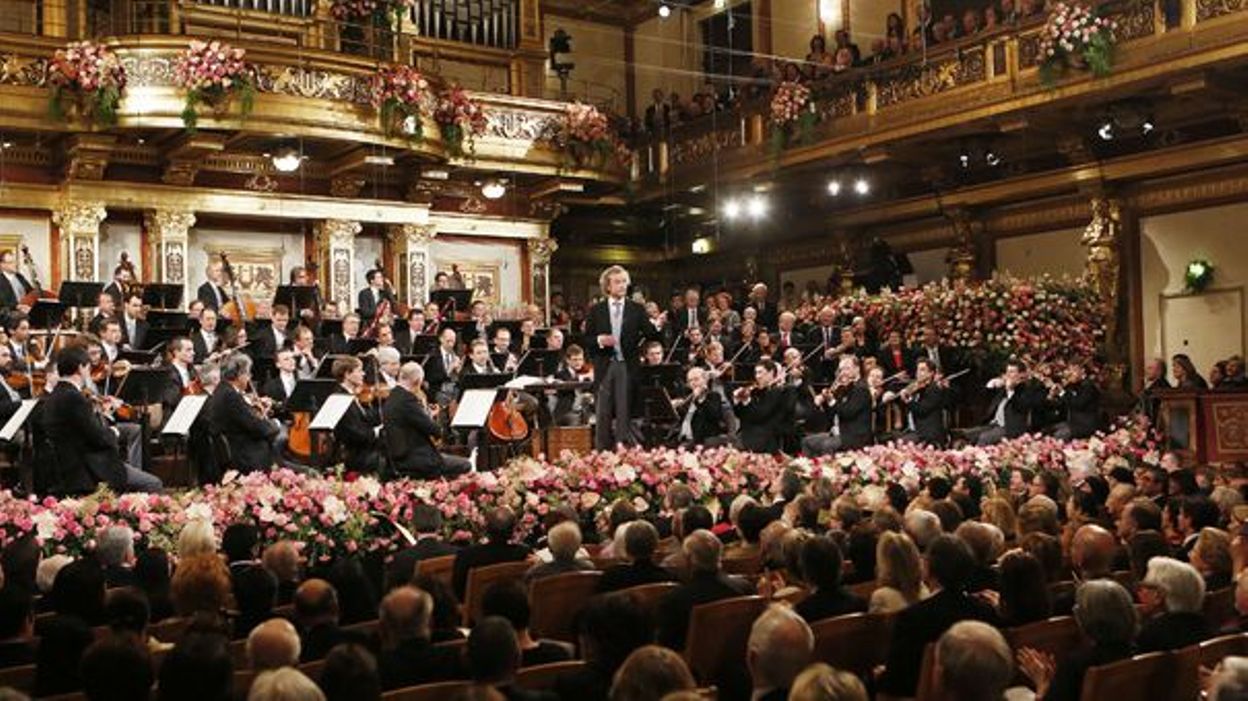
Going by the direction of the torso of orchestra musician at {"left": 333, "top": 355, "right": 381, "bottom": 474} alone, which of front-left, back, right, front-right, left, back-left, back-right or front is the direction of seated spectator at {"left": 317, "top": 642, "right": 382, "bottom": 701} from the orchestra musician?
right

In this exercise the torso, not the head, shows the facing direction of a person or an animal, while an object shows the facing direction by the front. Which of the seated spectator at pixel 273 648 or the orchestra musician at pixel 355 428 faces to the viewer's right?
the orchestra musician

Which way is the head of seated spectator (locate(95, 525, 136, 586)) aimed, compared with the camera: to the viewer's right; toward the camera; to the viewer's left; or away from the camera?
away from the camera

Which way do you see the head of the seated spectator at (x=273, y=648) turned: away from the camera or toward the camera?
away from the camera

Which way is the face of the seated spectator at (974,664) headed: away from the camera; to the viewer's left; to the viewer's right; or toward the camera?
away from the camera

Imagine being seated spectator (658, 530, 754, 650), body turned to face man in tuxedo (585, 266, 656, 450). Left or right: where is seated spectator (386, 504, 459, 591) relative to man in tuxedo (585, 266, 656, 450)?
left

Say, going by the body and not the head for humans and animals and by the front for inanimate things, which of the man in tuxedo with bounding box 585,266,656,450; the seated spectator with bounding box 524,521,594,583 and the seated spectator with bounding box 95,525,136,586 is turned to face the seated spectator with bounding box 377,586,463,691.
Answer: the man in tuxedo

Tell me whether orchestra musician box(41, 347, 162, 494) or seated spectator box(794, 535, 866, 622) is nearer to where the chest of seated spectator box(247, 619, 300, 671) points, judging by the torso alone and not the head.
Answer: the orchestra musician

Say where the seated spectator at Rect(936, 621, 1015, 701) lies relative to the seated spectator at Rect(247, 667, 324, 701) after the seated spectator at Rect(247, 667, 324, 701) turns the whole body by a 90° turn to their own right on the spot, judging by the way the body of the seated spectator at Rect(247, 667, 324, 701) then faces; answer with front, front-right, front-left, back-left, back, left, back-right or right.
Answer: front

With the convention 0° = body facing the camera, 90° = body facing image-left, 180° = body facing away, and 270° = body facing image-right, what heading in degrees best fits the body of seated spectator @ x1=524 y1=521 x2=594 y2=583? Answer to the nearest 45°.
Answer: approximately 180°

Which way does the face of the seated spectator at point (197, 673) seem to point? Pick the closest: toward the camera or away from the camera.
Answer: away from the camera

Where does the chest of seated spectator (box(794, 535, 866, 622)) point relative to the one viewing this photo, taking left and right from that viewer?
facing away from the viewer and to the left of the viewer

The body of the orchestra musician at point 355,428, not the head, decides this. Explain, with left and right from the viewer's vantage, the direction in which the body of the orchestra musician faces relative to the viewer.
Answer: facing to the right of the viewer

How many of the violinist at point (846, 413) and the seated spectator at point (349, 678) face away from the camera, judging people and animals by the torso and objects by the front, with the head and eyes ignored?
1

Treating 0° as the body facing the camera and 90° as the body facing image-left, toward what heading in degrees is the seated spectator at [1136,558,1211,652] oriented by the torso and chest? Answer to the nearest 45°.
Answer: approximately 135°
